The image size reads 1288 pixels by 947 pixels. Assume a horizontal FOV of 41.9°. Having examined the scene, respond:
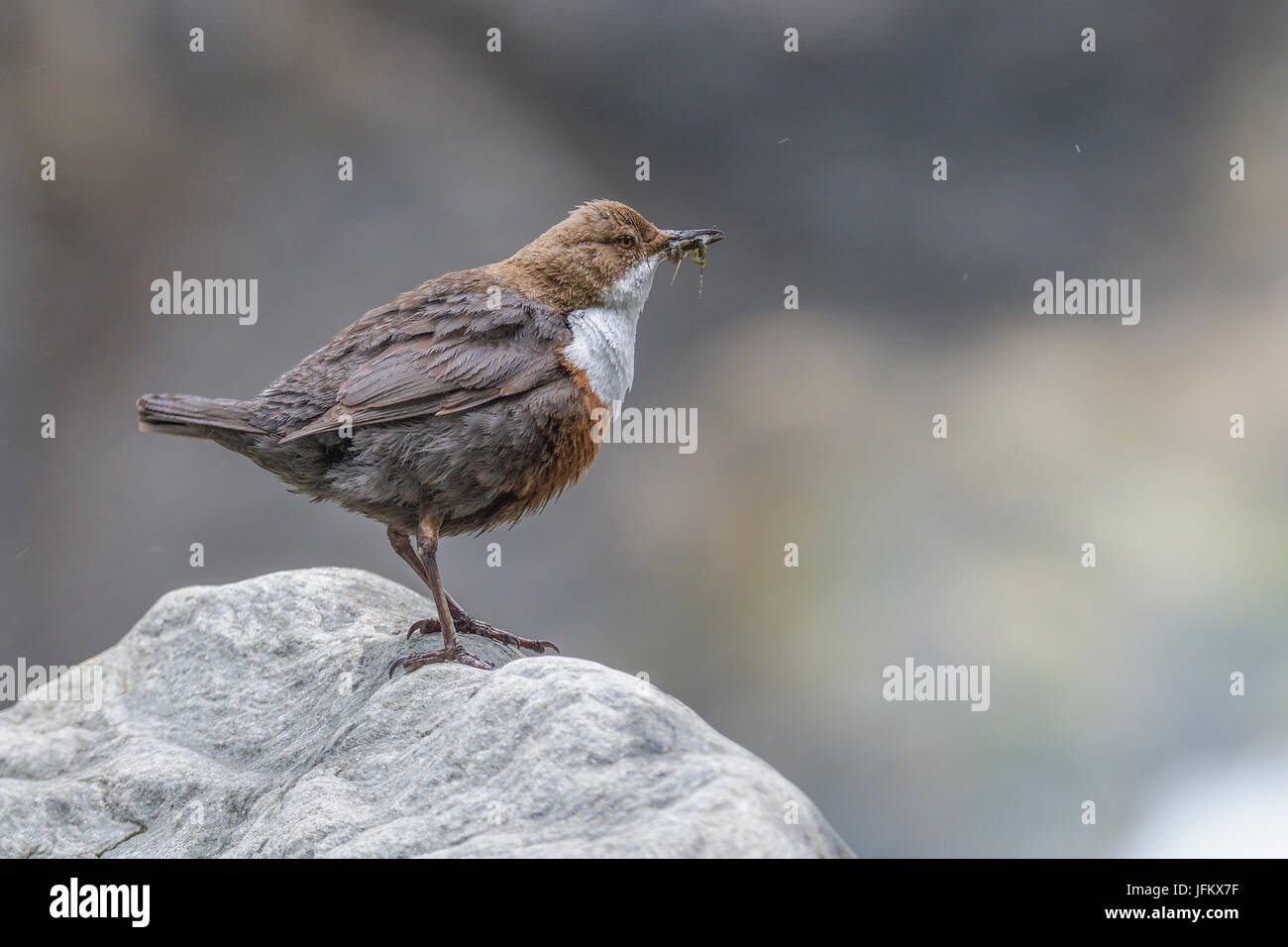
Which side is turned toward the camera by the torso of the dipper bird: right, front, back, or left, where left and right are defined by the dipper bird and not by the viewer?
right
